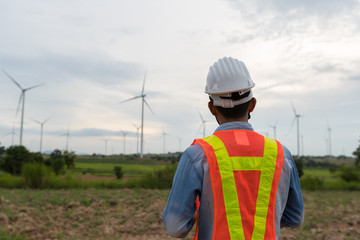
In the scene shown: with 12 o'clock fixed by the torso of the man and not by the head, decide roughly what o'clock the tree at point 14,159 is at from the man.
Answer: The tree is roughly at 11 o'clock from the man.

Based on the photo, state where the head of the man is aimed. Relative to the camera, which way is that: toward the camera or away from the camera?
away from the camera

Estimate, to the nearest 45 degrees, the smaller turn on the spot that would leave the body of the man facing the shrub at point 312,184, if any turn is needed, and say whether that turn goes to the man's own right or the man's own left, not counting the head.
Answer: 0° — they already face it

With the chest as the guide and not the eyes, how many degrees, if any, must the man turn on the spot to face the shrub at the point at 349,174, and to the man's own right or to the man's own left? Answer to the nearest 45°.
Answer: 0° — they already face it

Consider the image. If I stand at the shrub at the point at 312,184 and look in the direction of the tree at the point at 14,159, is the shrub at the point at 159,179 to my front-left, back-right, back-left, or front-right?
front-left

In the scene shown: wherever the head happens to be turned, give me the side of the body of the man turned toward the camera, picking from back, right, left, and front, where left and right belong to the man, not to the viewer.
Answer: back

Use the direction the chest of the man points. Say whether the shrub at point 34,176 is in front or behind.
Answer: in front
